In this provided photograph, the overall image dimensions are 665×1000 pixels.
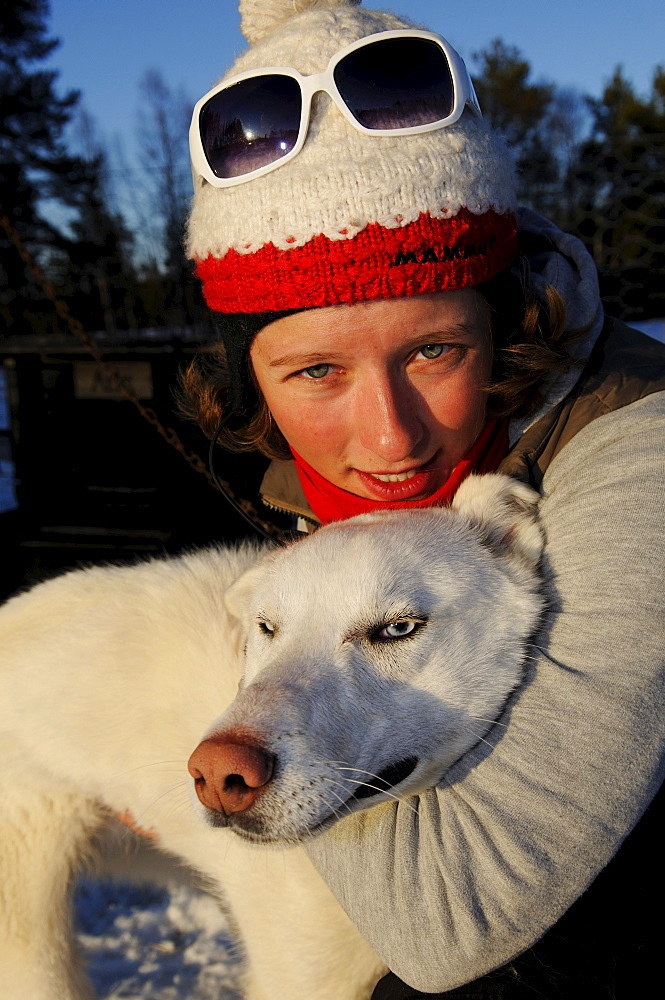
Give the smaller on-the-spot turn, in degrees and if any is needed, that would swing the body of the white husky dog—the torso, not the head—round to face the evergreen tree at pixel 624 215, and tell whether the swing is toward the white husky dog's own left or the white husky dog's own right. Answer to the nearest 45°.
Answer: approximately 90° to the white husky dog's own left

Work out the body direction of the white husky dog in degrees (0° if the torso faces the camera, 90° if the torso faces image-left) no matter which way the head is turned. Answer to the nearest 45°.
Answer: approximately 315°

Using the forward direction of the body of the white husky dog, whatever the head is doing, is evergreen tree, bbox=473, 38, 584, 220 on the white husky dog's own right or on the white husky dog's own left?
on the white husky dog's own left

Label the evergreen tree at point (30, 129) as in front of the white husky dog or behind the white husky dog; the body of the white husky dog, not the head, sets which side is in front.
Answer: behind

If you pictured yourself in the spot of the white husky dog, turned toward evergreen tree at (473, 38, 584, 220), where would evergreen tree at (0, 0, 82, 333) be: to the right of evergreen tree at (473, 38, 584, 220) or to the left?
left

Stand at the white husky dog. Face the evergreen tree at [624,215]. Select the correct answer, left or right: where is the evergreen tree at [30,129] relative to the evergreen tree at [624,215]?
left
